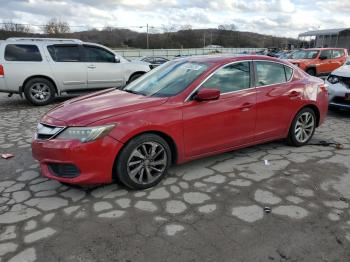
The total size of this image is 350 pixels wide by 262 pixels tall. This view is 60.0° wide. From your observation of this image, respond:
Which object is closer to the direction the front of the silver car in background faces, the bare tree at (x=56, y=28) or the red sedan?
the red sedan

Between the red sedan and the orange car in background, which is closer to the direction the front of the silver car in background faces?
the red sedan

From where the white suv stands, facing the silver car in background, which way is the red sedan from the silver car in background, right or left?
right

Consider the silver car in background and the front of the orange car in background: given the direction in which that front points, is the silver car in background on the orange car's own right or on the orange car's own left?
on the orange car's own left

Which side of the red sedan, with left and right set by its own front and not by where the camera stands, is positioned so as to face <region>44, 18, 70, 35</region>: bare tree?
right

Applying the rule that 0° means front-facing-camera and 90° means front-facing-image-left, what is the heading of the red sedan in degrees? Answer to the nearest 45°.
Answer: approximately 45°

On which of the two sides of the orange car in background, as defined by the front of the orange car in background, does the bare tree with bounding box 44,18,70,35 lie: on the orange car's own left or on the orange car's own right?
on the orange car's own right

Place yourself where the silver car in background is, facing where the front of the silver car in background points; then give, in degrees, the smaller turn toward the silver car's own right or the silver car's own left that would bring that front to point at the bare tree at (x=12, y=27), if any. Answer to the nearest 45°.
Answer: approximately 90° to the silver car's own right

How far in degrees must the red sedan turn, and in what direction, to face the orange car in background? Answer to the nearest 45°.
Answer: approximately 180°
